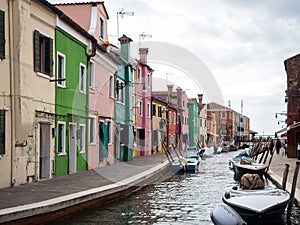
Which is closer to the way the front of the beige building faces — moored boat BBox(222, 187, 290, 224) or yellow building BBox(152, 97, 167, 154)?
the moored boat

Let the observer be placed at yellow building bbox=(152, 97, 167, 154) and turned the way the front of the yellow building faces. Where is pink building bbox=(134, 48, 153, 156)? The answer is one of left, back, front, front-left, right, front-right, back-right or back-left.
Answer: front-right

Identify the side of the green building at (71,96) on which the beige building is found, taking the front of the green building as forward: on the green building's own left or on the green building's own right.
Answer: on the green building's own right

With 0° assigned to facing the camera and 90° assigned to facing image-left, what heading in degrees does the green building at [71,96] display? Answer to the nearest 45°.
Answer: approximately 315°

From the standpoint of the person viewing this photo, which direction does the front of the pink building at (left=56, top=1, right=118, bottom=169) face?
facing the viewer and to the right of the viewer

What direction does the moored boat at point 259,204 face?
toward the camera

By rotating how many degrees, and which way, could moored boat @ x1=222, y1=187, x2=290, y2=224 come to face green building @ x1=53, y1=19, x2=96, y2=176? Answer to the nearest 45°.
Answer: approximately 135° to its right

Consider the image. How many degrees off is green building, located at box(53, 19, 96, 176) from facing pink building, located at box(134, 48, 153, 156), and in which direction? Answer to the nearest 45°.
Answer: approximately 135° to its left

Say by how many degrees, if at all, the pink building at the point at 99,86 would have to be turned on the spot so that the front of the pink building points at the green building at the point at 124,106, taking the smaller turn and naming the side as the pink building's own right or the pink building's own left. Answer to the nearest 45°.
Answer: approximately 135° to the pink building's own left
